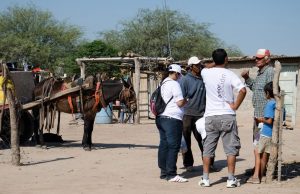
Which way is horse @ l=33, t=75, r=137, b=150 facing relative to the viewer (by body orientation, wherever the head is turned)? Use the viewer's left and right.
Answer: facing to the right of the viewer

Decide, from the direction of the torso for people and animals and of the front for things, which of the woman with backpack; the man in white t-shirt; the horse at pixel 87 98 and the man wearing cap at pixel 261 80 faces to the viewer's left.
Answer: the man wearing cap

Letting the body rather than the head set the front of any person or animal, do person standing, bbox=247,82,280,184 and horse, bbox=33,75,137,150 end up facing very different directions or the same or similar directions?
very different directions

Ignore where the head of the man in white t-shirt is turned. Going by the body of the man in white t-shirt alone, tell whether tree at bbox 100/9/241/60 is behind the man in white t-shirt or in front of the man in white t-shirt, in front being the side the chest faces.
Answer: in front

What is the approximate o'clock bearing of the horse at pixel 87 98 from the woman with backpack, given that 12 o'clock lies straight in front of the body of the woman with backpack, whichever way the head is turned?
The horse is roughly at 8 o'clock from the woman with backpack.

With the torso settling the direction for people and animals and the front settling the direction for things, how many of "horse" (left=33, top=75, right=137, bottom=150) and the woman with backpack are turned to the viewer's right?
2

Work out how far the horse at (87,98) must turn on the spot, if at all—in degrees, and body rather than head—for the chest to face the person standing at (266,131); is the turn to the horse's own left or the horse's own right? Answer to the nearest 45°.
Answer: approximately 45° to the horse's own right

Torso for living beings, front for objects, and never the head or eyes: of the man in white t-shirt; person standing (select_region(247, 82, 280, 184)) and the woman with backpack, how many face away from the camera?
1

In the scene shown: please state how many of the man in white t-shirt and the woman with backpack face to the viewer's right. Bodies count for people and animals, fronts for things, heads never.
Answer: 1

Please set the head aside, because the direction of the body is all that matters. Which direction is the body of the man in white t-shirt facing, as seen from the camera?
away from the camera

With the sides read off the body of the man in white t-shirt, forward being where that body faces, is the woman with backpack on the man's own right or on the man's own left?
on the man's own left

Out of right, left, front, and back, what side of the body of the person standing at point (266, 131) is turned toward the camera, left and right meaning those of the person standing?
left

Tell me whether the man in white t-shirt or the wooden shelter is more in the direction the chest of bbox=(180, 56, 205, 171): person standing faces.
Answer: the man in white t-shirt
